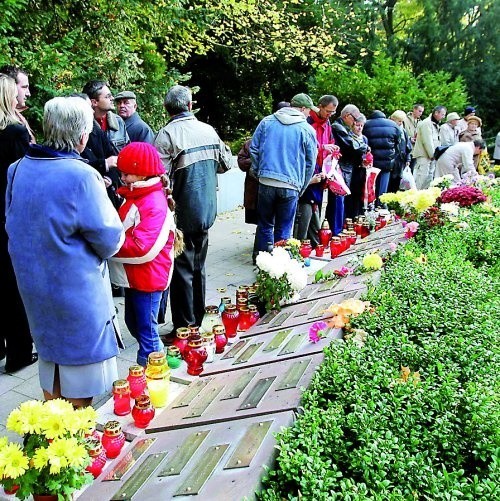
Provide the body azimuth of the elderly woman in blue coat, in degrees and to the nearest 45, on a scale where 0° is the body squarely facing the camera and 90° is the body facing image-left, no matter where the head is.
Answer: approximately 225°

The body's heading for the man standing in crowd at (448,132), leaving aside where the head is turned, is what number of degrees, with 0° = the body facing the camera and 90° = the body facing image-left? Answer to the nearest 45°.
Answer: approximately 315°

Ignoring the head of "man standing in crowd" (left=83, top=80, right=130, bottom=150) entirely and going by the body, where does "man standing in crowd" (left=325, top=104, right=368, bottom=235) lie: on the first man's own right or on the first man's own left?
on the first man's own left

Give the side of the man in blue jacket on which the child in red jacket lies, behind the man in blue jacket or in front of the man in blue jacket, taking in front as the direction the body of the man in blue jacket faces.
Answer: behind

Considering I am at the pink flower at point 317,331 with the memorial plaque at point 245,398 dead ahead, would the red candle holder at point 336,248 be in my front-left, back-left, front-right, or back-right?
back-right

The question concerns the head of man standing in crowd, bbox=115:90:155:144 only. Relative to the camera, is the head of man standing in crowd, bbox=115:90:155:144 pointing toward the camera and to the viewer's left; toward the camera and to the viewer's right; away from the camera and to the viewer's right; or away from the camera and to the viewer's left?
toward the camera and to the viewer's left

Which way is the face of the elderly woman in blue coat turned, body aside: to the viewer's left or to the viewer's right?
to the viewer's right
